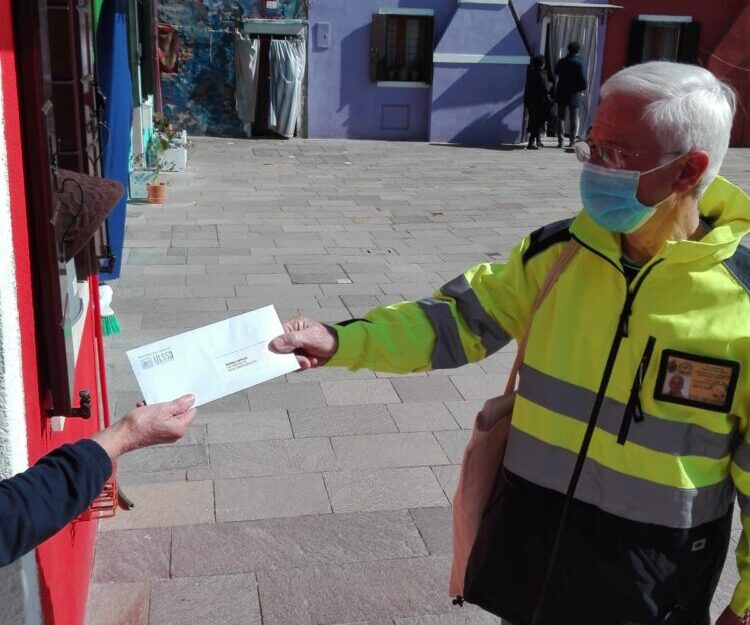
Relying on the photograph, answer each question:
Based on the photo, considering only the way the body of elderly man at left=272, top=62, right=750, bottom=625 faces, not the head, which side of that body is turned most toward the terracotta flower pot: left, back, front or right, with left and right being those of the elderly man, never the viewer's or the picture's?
right

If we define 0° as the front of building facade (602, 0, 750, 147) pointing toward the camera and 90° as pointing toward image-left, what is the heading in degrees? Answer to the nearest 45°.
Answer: approximately 0°

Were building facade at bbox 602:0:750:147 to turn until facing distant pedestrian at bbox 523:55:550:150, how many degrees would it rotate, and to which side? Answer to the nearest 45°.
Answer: approximately 45° to its right

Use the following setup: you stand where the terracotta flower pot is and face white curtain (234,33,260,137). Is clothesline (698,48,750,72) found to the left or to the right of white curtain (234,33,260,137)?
right

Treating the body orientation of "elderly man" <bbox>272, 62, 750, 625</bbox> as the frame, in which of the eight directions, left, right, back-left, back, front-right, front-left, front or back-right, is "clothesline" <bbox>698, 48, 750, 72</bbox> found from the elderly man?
back-right

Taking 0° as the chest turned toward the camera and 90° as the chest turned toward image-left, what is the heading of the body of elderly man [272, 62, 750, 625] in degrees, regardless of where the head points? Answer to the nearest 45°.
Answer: approximately 45°

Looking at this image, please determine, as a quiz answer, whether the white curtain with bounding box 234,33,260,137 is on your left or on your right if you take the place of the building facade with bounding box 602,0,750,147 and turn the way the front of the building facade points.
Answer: on your right

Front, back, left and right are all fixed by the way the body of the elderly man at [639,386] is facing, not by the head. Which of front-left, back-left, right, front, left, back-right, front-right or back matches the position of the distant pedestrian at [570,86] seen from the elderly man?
back-right

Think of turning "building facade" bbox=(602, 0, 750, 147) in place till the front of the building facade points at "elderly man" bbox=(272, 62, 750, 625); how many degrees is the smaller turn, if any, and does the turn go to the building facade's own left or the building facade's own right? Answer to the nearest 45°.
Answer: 0° — it already faces them

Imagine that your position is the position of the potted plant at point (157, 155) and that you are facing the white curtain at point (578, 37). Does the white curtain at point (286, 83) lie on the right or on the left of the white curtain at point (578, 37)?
left

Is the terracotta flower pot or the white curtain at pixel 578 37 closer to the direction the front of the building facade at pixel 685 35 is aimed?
the terracotta flower pot

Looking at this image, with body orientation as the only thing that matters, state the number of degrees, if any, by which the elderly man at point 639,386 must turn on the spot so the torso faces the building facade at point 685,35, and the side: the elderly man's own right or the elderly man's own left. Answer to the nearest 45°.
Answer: approximately 135° to the elderly man's own right
